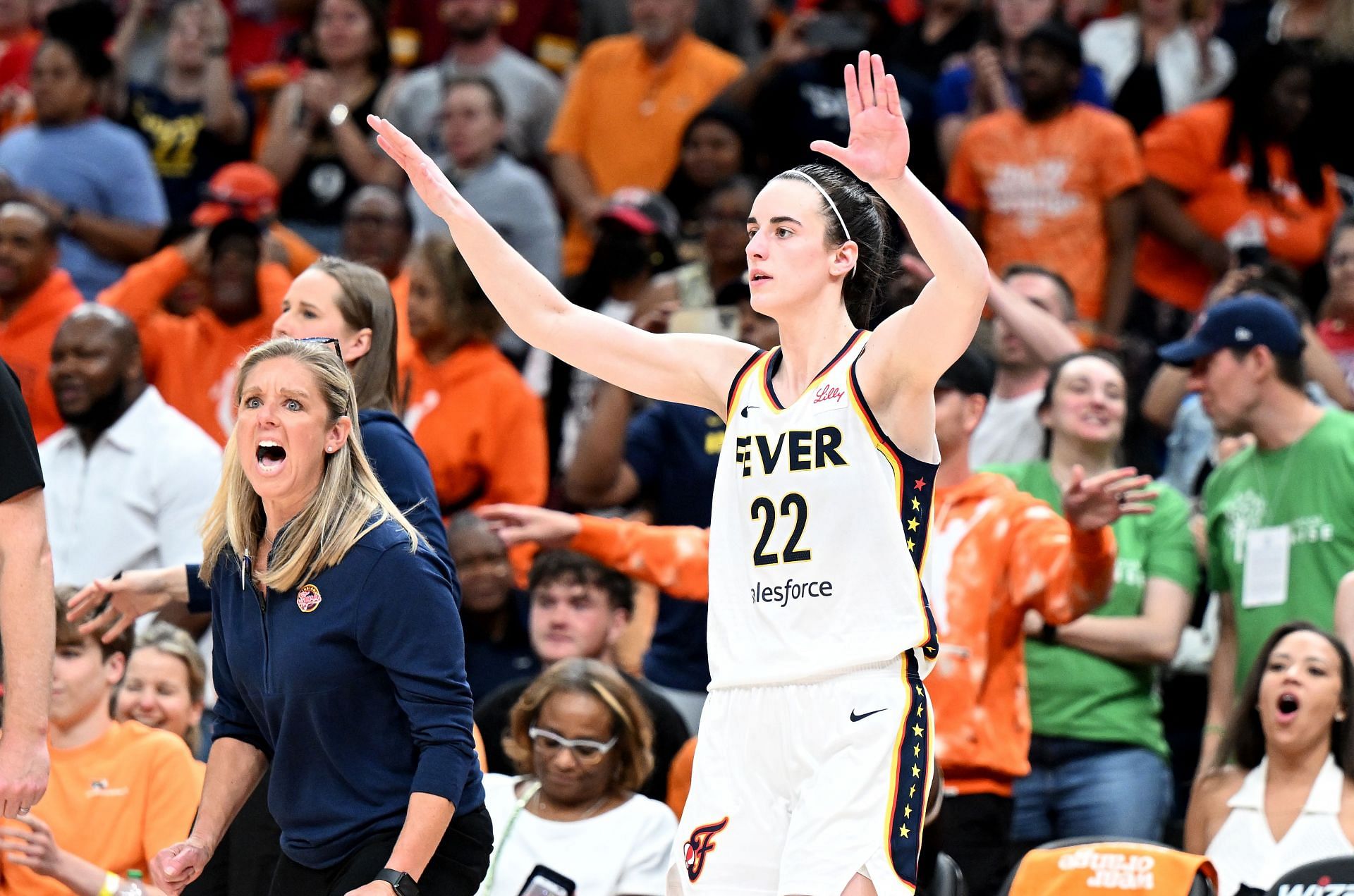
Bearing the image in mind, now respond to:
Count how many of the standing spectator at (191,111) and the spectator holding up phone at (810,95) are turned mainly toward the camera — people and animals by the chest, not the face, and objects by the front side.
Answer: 2

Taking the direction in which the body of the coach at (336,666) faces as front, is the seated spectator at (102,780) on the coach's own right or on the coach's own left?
on the coach's own right

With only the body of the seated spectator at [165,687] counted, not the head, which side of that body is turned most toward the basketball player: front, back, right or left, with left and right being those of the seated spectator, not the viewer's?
left

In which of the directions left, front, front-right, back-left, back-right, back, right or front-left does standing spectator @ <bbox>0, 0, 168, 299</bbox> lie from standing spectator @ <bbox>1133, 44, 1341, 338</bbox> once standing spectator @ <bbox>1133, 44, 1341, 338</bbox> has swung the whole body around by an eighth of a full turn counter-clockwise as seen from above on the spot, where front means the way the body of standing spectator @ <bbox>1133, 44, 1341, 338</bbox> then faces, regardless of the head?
back

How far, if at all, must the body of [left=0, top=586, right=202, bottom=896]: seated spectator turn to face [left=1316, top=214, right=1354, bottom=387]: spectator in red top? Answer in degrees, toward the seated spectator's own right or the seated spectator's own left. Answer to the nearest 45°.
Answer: approximately 135° to the seated spectator's own left

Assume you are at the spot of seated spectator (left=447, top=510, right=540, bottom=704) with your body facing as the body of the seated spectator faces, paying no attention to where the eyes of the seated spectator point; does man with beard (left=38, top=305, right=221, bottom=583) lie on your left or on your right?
on your right

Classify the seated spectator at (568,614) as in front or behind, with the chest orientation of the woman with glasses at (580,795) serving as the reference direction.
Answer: behind

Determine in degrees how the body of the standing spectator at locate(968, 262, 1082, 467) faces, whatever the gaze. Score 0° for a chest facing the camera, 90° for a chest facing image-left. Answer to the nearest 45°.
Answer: approximately 45°

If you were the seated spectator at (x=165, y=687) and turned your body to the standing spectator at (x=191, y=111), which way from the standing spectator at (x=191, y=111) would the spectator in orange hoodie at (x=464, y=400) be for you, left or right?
right

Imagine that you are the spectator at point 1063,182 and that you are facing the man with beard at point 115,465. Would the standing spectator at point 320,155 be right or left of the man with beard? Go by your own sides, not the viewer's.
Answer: right

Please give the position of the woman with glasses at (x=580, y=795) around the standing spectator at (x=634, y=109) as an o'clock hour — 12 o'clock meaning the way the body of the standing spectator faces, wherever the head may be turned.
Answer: The woman with glasses is roughly at 12 o'clock from the standing spectator.

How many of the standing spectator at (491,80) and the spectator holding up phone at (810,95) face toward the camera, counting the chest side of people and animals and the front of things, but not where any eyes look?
2

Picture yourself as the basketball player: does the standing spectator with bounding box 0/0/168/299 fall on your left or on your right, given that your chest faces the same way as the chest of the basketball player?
on your right

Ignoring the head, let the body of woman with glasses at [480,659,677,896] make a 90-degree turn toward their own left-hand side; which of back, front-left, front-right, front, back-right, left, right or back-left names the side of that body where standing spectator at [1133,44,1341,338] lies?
front-left
